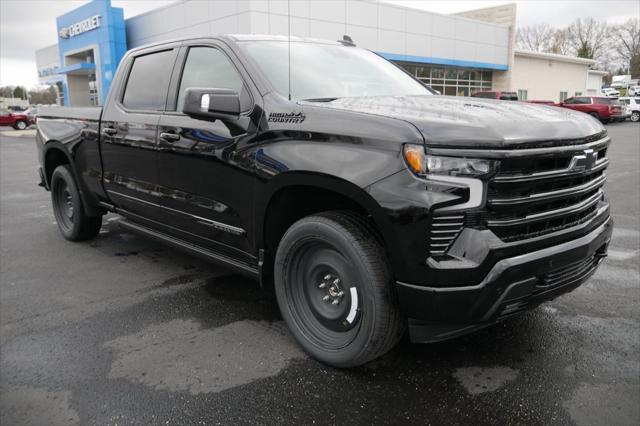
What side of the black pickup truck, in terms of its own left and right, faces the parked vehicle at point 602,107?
left

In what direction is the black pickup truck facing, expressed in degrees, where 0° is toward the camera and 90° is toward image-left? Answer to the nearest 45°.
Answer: approximately 315°

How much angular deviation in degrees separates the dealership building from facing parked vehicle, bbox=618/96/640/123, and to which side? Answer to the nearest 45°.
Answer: approximately 135° to its left

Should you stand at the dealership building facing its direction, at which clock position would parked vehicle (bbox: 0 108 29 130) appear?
The parked vehicle is roughly at 2 o'clock from the dealership building.

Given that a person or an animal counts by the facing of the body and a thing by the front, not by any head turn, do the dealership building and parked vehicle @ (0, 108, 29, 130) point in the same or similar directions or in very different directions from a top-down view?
very different directions
